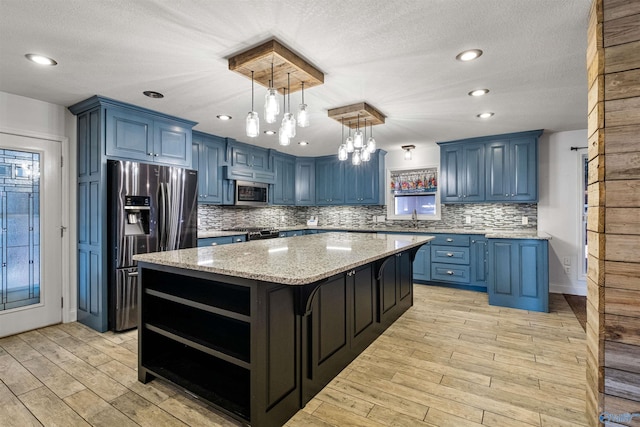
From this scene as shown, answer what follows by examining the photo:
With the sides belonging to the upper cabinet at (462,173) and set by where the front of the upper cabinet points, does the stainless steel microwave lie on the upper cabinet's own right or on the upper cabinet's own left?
on the upper cabinet's own right

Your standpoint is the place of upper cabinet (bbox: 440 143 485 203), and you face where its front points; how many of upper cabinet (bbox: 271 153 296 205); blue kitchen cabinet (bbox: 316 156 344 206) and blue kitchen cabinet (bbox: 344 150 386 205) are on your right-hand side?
3

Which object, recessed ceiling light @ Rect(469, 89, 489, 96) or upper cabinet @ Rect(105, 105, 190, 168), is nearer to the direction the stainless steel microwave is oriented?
the recessed ceiling light

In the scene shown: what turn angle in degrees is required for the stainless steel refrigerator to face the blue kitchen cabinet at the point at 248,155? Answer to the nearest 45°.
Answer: approximately 90° to its left

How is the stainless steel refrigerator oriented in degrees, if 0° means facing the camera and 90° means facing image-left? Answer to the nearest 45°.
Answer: approximately 315°

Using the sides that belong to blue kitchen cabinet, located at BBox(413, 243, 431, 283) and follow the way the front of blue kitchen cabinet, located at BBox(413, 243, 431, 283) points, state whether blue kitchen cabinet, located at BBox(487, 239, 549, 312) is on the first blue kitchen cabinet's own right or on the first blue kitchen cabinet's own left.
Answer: on the first blue kitchen cabinet's own left

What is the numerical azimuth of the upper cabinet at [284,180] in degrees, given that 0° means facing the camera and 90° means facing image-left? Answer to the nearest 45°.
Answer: approximately 315°

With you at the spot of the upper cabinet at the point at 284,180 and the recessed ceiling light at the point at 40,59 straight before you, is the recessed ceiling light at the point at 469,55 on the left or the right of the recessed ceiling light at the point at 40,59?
left

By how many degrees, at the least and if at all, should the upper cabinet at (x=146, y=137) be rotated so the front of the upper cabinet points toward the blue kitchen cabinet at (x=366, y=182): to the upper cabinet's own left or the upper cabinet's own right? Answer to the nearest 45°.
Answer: approximately 45° to the upper cabinet's own left

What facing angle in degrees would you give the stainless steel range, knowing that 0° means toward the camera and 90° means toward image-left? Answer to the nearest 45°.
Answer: approximately 315°

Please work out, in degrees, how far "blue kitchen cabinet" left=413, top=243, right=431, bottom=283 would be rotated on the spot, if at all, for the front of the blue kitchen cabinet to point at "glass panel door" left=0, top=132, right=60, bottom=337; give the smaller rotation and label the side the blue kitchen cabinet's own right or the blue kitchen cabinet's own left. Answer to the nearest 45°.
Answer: approximately 45° to the blue kitchen cabinet's own right

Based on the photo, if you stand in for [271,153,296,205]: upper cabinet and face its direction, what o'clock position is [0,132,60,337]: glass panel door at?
The glass panel door is roughly at 3 o'clock from the upper cabinet.

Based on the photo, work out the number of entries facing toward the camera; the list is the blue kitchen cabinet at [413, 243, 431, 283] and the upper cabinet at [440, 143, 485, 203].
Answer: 2
